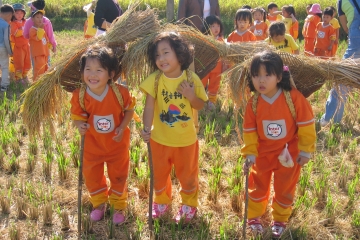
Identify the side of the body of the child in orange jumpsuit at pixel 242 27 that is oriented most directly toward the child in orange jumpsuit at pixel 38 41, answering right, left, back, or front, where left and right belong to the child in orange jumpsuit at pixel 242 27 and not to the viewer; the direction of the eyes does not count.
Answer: right

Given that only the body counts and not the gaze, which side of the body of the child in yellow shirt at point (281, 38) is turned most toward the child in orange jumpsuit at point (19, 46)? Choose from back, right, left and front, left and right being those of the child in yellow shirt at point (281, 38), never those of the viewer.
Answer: right

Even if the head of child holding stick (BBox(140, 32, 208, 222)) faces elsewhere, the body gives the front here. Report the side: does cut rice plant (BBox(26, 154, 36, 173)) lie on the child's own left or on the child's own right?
on the child's own right

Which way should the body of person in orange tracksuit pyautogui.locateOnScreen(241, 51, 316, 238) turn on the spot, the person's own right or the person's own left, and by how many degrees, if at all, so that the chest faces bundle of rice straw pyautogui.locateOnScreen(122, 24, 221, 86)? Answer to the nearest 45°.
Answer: approximately 90° to the person's own right

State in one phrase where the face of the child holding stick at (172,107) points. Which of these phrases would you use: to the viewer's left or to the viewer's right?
to the viewer's left

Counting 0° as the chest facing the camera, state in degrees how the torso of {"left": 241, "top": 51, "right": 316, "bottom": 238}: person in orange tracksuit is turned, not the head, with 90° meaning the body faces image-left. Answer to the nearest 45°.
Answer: approximately 0°

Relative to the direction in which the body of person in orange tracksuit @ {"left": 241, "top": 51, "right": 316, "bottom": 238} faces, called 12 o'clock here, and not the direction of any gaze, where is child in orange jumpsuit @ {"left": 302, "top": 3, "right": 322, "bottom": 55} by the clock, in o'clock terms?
child in orange jumpsuit @ {"left": 302, "top": 3, "right": 322, "bottom": 55} is roughly at 6 o'clock from person in orange tracksuit @ {"left": 241, "top": 51, "right": 316, "bottom": 238}.
